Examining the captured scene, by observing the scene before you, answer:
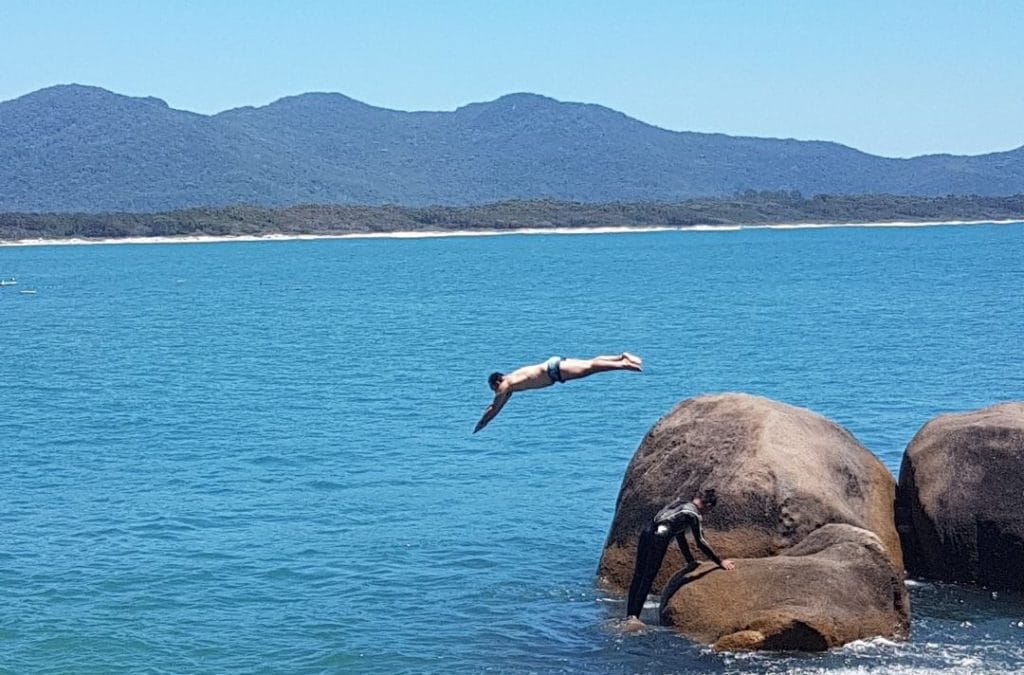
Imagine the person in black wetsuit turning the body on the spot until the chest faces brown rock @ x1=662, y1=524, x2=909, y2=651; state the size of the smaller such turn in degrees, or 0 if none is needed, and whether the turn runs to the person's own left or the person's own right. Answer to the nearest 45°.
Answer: approximately 45° to the person's own right

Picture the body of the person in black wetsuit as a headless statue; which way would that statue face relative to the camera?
to the viewer's right

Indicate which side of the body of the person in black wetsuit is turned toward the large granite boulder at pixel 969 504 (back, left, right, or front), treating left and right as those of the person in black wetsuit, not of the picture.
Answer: front
